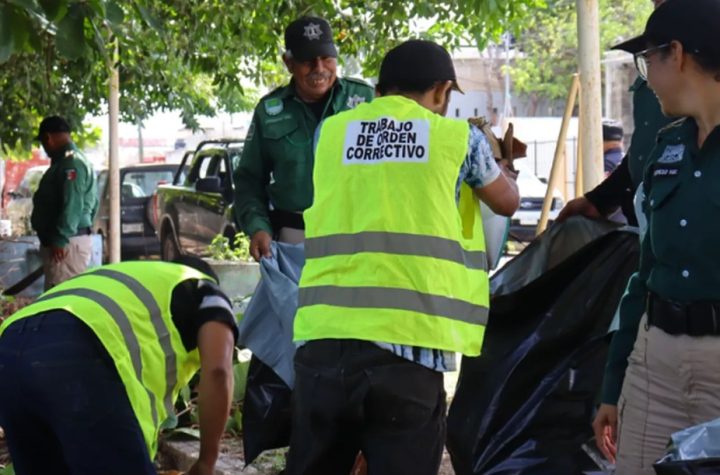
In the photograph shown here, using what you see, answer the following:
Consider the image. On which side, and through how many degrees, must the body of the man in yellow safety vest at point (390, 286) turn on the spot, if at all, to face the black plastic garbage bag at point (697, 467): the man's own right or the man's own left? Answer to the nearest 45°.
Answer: approximately 90° to the man's own right

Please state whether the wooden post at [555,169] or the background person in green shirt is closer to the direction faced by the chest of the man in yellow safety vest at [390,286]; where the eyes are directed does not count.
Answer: the wooden post

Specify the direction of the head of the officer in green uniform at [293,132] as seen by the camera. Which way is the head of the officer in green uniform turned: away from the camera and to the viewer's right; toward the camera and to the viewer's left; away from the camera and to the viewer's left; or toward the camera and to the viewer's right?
toward the camera and to the viewer's right

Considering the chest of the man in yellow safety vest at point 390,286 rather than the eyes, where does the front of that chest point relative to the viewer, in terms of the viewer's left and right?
facing away from the viewer and to the right of the viewer

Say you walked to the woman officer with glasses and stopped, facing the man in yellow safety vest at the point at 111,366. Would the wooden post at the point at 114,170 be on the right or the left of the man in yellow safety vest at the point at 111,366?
right

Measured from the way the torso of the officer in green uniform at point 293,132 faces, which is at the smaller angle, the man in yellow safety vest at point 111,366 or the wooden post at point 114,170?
the man in yellow safety vest
